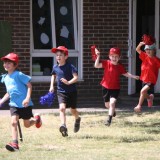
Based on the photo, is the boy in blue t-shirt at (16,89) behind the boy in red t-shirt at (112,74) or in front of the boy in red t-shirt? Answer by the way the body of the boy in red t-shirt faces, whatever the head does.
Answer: in front

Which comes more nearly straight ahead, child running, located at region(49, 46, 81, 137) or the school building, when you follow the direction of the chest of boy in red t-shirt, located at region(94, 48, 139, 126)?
the child running

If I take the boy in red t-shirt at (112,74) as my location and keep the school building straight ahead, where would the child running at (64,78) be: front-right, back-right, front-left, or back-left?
back-left

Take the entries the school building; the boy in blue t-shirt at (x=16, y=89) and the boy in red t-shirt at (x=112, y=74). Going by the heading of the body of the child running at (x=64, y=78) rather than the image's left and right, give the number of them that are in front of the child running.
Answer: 1

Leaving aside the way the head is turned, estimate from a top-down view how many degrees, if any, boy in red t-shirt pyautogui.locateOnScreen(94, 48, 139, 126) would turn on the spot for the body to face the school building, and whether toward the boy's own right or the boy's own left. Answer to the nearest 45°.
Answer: approximately 180°

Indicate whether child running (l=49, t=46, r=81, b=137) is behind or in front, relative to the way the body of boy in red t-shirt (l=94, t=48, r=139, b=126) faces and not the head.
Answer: in front

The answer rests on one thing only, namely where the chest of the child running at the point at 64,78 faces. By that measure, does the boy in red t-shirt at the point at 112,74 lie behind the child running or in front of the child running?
behind
